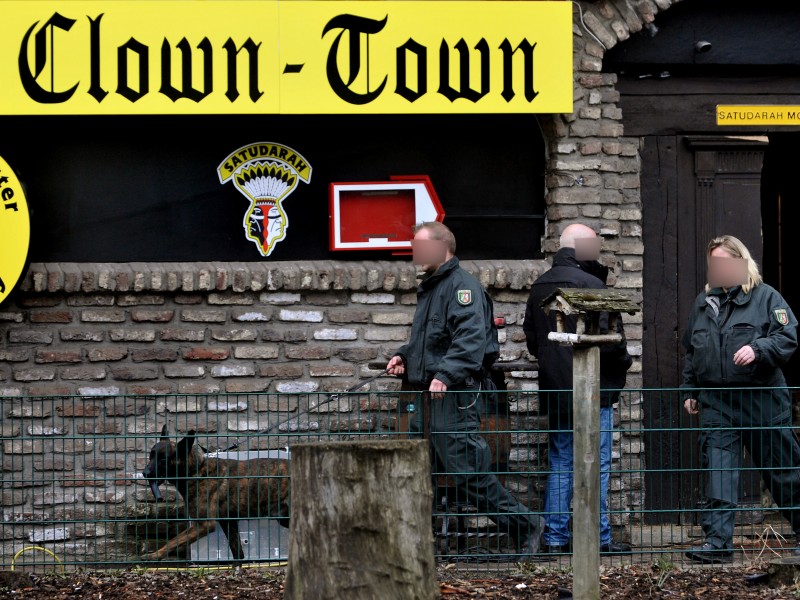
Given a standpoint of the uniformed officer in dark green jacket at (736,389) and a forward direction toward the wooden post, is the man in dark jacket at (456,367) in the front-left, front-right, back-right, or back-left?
front-right

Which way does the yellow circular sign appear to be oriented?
toward the camera

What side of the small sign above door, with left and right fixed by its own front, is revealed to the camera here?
front

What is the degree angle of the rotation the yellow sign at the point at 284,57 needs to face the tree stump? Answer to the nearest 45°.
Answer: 0° — it already faces it

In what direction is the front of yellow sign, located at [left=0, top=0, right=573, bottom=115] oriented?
toward the camera

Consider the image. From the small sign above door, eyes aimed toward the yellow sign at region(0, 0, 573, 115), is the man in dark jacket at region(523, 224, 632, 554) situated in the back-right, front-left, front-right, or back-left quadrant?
front-left

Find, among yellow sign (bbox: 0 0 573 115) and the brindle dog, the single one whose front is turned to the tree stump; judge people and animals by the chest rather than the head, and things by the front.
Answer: the yellow sign

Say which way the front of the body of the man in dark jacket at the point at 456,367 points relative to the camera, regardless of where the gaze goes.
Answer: to the viewer's left

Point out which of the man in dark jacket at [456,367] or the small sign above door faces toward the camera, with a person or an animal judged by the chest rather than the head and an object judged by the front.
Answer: the small sign above door

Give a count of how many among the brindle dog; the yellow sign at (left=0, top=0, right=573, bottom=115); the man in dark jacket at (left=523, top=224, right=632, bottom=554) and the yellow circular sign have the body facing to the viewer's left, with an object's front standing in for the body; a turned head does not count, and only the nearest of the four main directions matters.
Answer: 1

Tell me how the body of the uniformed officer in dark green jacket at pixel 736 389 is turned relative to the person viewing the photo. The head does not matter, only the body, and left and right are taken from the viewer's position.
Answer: facing the viewer and to the left of the viewer

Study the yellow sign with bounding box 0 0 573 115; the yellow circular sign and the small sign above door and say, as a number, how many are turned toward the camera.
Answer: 3

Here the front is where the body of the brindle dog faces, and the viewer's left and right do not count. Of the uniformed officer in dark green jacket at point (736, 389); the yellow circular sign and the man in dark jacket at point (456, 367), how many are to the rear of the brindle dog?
2

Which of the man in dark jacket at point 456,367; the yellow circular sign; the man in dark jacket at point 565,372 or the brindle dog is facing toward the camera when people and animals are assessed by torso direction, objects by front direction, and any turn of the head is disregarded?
the yellow circular sign

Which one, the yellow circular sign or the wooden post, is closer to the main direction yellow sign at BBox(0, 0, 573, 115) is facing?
the wooden post
